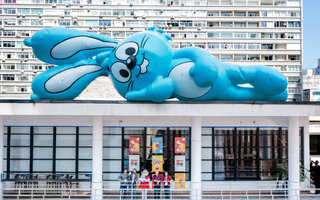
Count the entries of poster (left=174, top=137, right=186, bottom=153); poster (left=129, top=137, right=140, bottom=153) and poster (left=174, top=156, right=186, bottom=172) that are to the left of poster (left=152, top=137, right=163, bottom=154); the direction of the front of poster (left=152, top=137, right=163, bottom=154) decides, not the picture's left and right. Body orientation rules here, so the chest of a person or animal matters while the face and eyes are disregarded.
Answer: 2

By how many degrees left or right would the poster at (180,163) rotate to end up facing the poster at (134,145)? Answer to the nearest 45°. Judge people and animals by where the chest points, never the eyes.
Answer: approximately 90° to its right

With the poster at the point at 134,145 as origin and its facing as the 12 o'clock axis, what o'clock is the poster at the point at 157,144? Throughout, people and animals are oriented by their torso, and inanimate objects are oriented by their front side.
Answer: the poster at the point at 157,144 is roughly at 9 o'clock from the poster at the point at 134,145.

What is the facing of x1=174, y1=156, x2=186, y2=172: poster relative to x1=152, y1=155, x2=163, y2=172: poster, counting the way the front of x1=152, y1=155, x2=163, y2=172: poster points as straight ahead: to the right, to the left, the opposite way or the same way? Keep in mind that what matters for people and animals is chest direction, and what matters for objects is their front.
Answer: the same way

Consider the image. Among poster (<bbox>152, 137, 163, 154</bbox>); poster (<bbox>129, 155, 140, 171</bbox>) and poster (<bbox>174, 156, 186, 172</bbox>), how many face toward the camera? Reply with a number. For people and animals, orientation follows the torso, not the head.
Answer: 3

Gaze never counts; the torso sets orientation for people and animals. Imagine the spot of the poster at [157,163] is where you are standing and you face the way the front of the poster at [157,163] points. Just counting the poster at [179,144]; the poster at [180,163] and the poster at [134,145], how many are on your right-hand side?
1

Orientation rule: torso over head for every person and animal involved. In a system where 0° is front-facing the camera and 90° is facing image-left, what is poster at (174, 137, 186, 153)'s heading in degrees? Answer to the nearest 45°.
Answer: approximately 0°

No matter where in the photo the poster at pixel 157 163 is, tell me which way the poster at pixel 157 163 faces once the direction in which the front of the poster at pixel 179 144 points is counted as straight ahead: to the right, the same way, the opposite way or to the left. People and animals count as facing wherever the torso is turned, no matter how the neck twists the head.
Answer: the same way

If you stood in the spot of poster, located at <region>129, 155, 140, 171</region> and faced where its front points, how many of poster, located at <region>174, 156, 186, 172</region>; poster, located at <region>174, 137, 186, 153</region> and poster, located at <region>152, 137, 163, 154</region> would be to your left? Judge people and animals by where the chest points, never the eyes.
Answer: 3

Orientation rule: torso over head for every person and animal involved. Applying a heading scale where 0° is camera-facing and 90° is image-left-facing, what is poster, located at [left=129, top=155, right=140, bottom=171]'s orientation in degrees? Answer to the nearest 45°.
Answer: approximately 0°

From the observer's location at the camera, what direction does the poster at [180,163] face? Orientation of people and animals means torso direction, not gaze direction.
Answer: facing the viewer

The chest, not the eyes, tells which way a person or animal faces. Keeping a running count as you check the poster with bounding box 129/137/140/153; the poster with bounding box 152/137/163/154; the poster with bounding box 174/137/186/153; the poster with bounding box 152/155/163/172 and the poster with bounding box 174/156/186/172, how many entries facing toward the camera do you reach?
5

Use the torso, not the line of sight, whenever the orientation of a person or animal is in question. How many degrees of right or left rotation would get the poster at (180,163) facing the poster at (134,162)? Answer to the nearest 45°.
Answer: approximately 90° to its right

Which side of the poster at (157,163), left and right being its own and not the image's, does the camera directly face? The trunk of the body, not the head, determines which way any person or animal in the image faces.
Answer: front

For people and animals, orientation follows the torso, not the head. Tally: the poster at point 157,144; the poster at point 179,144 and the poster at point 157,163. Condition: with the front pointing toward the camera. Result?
3

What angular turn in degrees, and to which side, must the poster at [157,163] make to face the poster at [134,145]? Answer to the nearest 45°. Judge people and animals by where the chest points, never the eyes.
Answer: approximately 90° to its right

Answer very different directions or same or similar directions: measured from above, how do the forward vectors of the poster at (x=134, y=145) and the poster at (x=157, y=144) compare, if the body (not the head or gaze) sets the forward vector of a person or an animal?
same or similar directions
